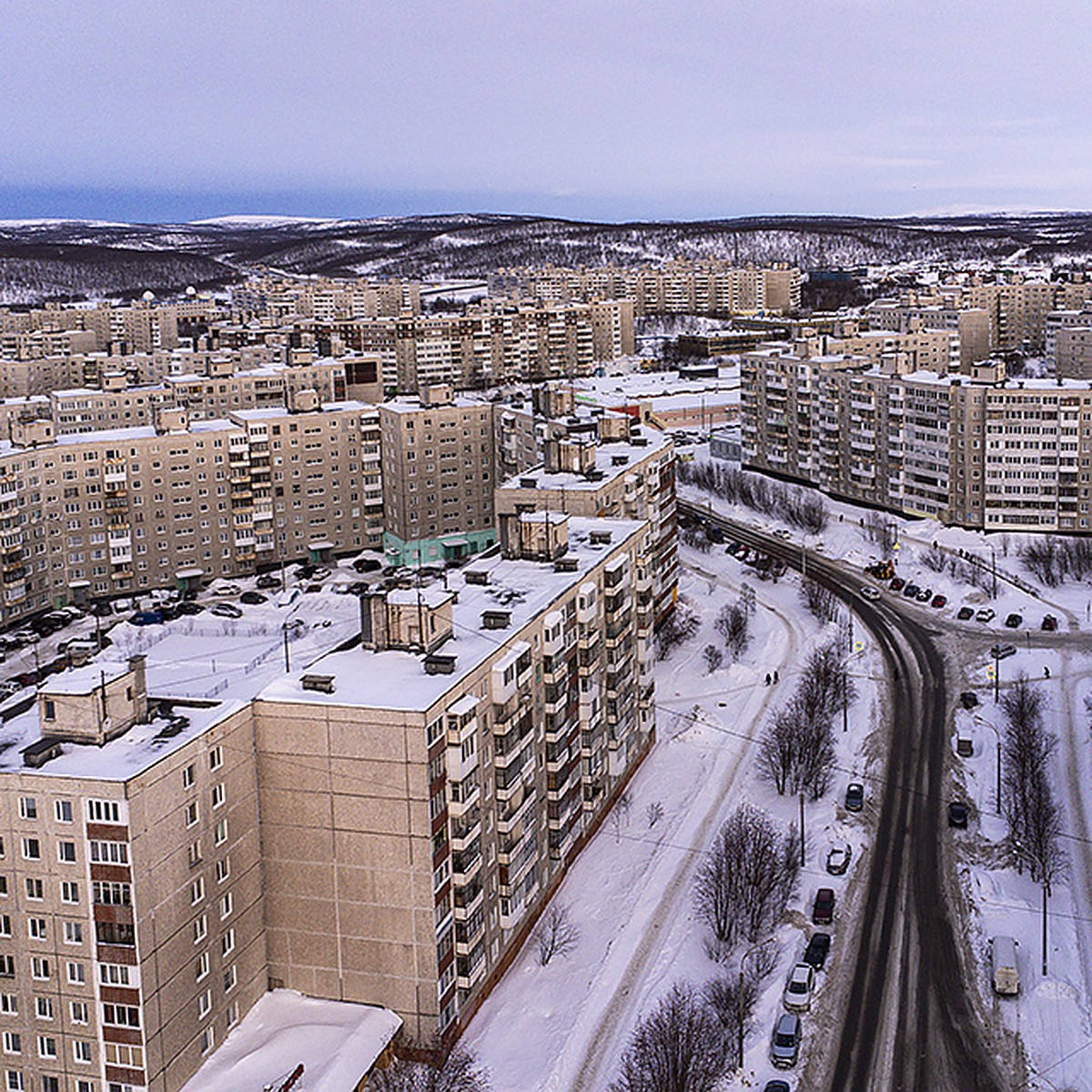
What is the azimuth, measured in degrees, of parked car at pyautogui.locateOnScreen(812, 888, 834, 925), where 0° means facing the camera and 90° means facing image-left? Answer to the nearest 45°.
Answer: approximately 0°

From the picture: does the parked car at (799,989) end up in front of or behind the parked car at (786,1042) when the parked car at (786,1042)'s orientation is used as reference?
behind

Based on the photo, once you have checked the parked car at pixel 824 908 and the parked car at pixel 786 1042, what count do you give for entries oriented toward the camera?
2

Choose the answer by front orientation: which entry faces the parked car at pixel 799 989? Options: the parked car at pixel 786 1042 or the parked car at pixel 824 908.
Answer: the parked car at pixel 824 908

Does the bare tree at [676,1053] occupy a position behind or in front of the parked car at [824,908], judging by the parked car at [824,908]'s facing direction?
in front

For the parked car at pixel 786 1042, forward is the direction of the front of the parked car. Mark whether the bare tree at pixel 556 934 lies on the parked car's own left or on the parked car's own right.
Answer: on the parked car's own right

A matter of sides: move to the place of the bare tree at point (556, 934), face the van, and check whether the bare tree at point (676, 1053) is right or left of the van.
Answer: right

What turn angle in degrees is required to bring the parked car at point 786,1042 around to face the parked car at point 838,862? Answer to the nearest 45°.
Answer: approximately 180°

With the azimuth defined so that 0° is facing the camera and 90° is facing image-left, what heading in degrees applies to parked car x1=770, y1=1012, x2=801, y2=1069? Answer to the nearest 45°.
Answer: approximately 0°
